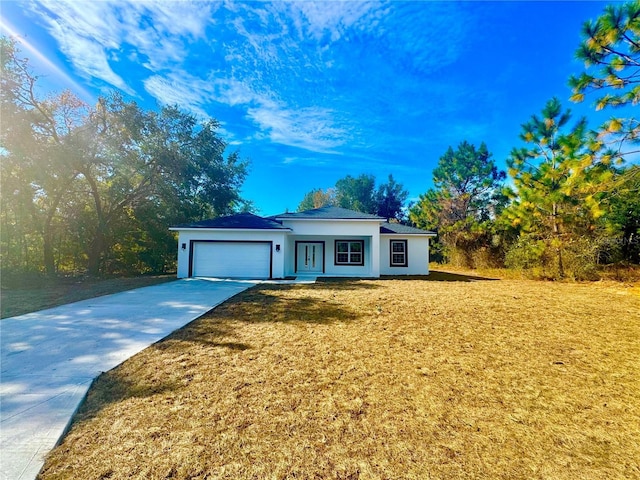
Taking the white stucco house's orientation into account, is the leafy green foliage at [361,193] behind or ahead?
behind

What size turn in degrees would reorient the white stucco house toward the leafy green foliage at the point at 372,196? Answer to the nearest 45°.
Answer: approximately 135° to its left

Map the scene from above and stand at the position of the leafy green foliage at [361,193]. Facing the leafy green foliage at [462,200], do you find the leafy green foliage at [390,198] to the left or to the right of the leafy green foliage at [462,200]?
left

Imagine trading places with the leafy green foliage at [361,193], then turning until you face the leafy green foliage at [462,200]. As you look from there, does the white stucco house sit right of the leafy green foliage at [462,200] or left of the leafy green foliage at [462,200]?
right

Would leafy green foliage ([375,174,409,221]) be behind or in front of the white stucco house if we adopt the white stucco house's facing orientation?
behind

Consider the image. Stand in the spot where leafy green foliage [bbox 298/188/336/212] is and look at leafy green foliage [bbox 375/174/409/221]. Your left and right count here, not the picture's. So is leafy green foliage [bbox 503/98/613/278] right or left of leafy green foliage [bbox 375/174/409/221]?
right

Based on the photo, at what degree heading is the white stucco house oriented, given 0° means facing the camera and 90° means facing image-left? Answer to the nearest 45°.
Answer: approximately 0°

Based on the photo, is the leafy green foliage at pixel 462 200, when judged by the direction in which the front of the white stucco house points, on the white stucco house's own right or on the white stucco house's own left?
on the white stucco house's own left

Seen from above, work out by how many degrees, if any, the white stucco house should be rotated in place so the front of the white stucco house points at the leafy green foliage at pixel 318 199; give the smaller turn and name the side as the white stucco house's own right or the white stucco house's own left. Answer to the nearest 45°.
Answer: approximately 180°
